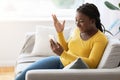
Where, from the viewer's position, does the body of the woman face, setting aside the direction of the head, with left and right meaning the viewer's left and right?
facing the viewer and to the left of the viewer
